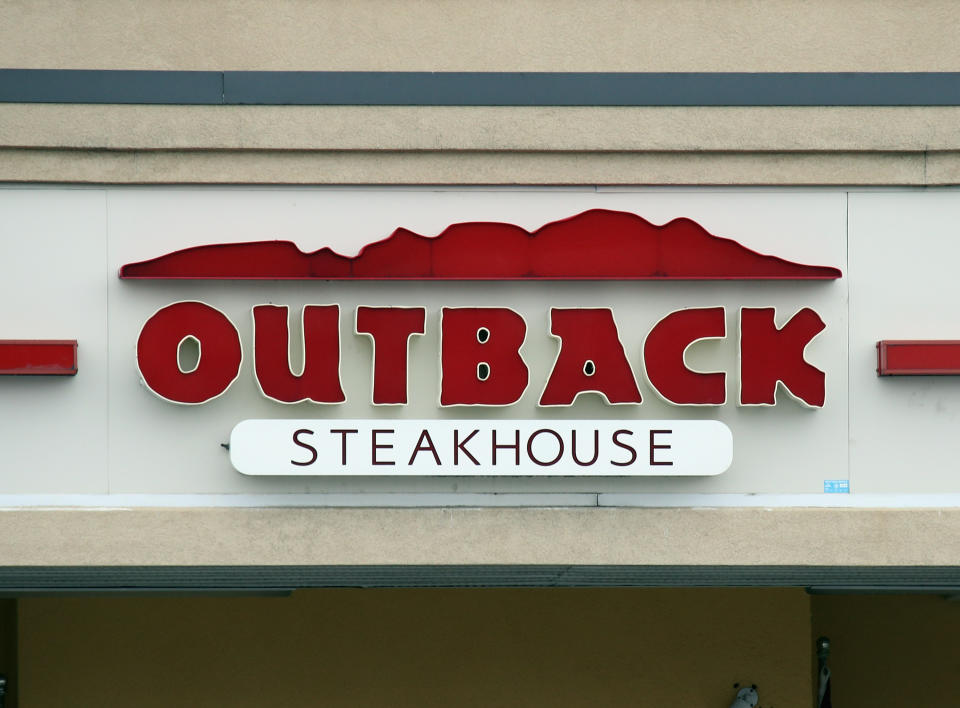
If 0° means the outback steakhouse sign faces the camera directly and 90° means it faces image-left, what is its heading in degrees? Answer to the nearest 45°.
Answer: approximately 0°
